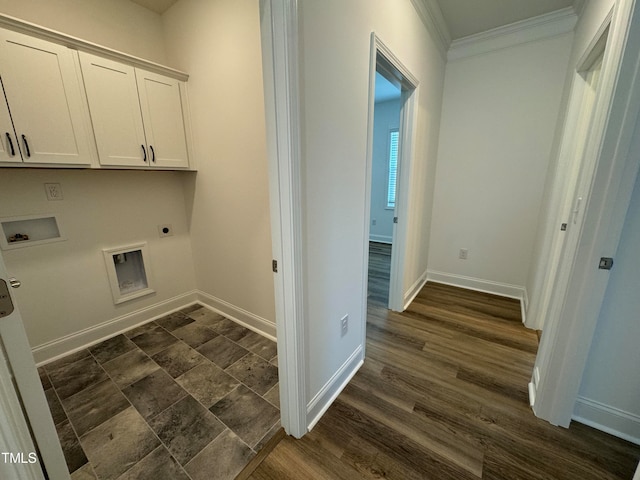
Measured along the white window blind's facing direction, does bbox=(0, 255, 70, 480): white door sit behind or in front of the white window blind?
in front

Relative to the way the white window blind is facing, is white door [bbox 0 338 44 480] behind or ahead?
ahead

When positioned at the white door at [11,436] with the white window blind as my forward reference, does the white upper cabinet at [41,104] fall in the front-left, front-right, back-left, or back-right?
front-left

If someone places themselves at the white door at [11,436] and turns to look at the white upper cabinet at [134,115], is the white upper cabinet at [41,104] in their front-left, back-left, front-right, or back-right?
front-left
